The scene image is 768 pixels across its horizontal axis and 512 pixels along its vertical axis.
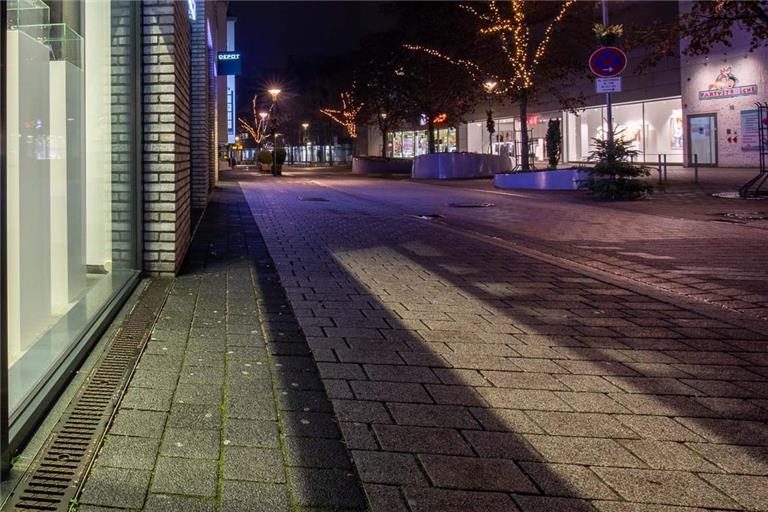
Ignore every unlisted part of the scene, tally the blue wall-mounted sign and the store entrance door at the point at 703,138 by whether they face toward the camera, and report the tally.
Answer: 2

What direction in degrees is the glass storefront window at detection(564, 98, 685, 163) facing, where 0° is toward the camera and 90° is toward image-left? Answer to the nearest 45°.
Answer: approximately 45°

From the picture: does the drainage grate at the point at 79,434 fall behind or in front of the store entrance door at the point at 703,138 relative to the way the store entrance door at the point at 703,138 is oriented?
in front

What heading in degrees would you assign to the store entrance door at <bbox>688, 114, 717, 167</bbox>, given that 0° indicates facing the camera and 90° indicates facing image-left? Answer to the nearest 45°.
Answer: approximately 0°

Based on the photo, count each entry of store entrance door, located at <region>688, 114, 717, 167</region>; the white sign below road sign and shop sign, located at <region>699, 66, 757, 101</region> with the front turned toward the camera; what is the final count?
3

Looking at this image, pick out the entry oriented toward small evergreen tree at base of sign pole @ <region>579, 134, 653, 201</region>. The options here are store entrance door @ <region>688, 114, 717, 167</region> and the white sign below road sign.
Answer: the store entrance door

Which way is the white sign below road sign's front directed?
toward the camera

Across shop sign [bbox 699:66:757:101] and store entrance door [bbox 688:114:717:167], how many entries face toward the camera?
2

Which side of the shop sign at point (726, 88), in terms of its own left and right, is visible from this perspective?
front

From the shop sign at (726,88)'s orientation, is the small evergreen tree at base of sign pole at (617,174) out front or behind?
out front

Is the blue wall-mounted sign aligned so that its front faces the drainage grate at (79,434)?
yes
